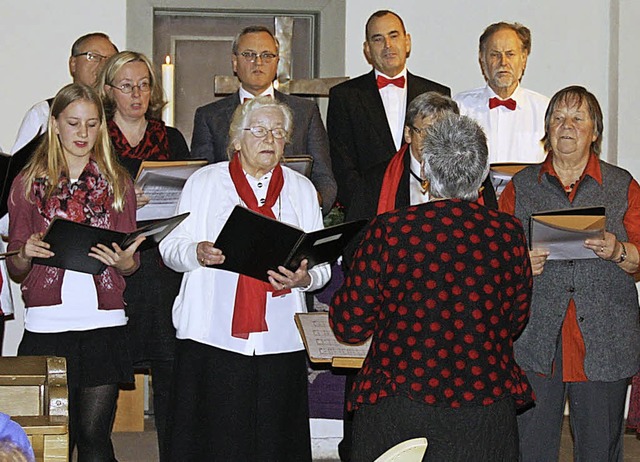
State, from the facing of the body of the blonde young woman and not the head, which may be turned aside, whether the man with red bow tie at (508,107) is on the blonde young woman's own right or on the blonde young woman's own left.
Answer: on the blonde young woman's own left

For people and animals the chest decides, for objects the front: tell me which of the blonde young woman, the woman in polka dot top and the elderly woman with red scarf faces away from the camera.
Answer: the woman in polka dot top

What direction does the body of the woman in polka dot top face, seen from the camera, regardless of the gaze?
away from the camera

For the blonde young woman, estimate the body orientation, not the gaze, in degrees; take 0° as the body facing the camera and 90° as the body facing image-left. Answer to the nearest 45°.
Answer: approximately 315°

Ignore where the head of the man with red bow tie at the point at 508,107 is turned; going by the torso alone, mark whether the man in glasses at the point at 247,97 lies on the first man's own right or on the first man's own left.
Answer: on the first man's own right

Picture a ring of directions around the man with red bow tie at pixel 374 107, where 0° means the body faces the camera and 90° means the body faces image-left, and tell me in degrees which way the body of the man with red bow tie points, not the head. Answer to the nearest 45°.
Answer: approximately 0°

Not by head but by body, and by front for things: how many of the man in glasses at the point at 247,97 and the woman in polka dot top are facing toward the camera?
1

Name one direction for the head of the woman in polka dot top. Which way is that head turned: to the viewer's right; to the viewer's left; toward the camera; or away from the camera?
away from the camera
